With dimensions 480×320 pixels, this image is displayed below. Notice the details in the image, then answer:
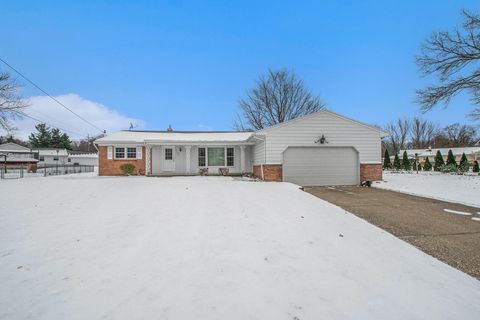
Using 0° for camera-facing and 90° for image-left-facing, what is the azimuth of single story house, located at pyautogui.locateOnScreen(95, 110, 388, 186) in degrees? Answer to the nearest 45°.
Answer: approximately 0°

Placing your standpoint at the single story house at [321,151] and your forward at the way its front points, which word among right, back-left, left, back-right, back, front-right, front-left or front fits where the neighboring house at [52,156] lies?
back-right

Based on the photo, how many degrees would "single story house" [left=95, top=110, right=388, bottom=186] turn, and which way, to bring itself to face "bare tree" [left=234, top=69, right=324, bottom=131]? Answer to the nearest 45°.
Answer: approximately 180°

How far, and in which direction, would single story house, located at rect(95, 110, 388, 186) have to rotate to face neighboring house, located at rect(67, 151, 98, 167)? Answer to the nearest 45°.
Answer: approximately 135° to its right

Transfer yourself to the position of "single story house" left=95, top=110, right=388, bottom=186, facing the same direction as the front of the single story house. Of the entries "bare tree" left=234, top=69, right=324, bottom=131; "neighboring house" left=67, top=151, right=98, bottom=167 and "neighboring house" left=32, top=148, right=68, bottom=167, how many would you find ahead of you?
0

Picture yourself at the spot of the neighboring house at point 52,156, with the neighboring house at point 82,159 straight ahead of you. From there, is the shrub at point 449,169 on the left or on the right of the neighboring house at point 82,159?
right

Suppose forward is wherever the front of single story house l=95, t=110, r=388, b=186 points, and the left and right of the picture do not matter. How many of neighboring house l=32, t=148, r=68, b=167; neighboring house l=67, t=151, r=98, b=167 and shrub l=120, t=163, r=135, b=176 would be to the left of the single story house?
0

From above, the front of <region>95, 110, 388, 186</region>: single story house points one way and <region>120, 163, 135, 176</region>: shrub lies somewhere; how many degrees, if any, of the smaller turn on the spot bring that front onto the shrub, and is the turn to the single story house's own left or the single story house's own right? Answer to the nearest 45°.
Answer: approximately 90° to the single story house's own right

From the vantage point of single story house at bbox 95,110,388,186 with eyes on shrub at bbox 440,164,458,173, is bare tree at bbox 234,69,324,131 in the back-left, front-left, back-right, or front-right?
front-left

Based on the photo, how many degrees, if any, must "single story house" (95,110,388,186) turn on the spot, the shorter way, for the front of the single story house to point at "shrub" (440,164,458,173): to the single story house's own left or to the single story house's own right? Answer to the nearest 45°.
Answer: approximately 135° to the single story house's own left

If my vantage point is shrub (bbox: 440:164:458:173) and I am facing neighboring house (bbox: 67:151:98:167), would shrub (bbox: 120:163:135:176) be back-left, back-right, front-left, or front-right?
front-left

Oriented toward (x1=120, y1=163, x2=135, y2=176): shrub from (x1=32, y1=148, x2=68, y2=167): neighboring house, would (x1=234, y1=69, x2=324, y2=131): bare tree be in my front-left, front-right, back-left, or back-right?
front-left

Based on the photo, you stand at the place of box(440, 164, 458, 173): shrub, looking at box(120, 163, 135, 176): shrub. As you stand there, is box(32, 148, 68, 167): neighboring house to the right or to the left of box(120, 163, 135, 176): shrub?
right
